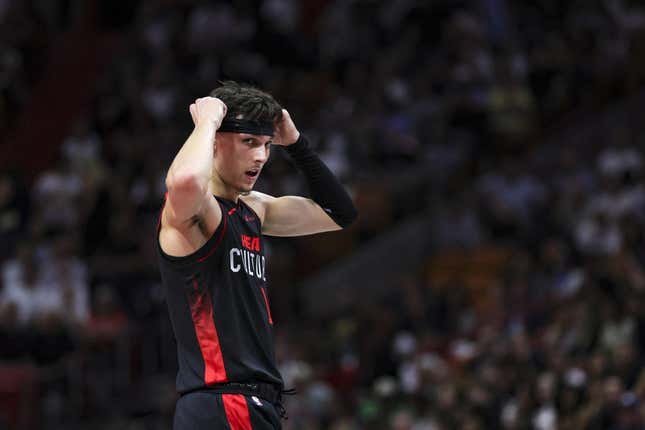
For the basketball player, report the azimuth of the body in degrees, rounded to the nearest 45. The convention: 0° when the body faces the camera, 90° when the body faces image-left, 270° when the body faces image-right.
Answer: approximately 315°
